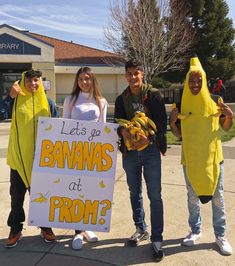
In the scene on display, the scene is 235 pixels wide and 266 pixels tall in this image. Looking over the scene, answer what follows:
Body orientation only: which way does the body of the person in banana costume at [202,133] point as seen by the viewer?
toward the camera

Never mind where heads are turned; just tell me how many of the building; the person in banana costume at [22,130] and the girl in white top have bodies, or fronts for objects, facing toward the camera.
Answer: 3

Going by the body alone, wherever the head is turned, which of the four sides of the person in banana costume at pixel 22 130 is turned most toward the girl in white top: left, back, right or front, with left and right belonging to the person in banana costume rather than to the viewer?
left

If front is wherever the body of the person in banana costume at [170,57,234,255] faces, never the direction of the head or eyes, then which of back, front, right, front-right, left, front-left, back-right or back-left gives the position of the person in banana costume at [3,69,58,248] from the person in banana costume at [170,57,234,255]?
right

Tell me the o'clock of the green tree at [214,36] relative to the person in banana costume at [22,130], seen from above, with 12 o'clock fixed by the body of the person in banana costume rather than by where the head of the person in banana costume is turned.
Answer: The green tree is roughly at 7 o'clock from the person in banana costume.

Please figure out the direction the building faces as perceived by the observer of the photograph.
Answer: facing the viewer

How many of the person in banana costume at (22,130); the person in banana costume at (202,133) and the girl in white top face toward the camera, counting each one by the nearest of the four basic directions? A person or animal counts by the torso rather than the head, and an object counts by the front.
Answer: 3

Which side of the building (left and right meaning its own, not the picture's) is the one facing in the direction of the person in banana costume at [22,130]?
front

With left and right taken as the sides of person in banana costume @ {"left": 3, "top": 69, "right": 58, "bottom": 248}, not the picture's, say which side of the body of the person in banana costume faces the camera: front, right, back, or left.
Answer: front

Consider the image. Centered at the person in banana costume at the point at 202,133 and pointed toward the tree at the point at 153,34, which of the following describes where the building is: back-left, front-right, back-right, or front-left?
front-left

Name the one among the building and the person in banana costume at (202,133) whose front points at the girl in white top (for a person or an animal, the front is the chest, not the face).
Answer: the building
